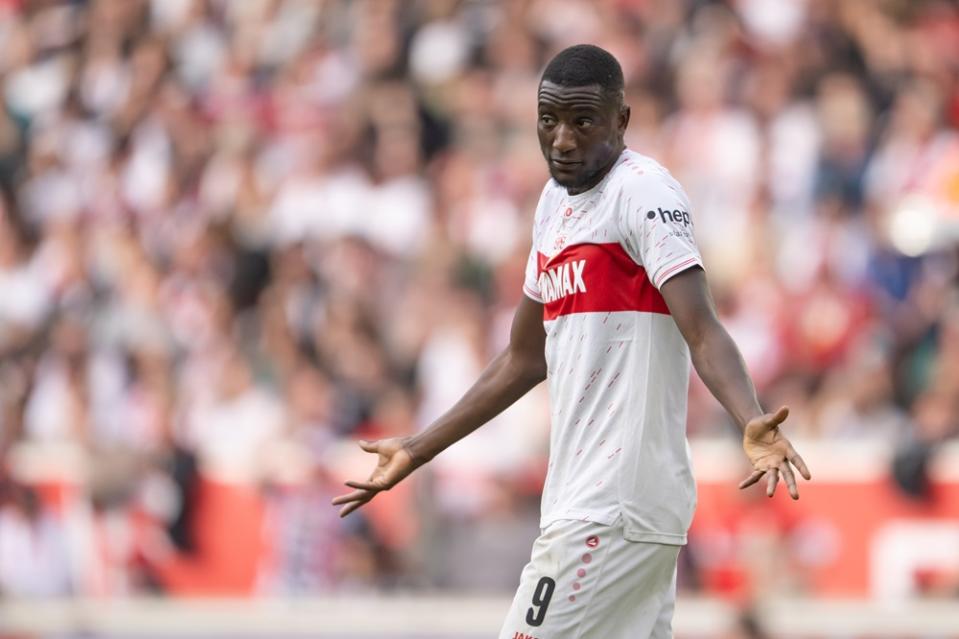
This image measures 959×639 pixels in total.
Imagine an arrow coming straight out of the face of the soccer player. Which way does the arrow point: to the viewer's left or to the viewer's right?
to the viewer's left

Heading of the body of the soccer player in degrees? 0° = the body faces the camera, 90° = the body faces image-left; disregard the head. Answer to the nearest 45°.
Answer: approximately 45°
